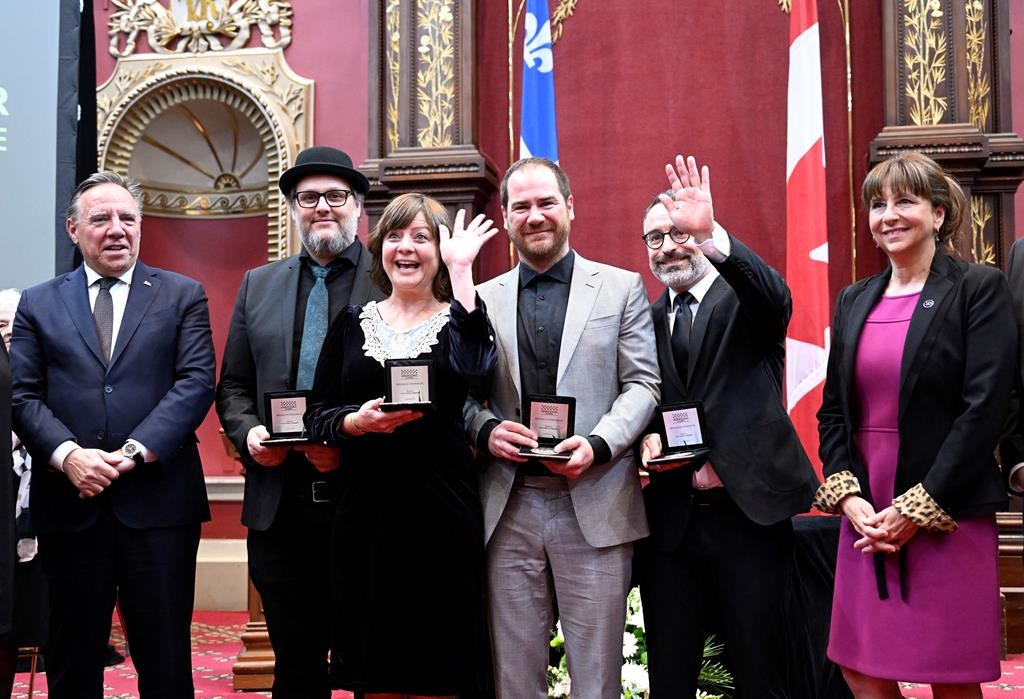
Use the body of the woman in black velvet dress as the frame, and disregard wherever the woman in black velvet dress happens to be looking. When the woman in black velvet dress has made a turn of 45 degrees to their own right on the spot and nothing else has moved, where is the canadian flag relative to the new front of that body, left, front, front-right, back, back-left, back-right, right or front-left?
back

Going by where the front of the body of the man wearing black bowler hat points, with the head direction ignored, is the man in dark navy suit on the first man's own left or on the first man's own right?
on the first man's own right

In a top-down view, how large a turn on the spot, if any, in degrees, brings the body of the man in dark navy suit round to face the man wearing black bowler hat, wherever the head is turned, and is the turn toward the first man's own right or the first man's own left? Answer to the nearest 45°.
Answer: approximately 90° to the first man's own left

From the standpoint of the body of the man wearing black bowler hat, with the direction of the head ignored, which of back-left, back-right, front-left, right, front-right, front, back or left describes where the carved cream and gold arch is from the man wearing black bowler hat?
back

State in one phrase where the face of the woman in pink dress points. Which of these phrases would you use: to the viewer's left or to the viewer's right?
to the viewer's left

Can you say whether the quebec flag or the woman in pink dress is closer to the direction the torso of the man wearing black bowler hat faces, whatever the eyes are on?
the woman in pink dress

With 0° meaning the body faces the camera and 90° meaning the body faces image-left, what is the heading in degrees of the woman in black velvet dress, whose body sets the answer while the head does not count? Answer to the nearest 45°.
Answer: approximately 0°
